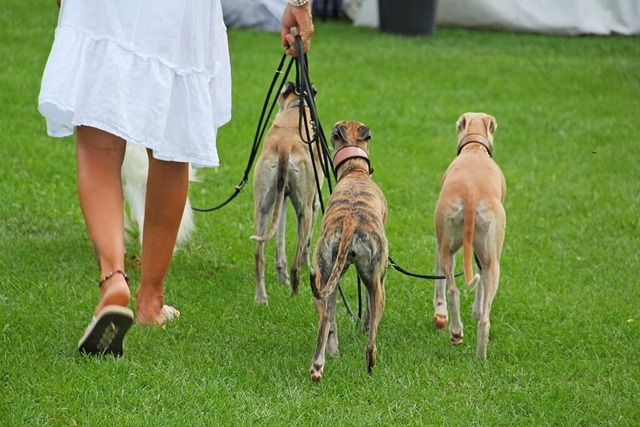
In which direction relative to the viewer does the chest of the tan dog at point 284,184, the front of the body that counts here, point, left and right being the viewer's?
facing away from the viewer

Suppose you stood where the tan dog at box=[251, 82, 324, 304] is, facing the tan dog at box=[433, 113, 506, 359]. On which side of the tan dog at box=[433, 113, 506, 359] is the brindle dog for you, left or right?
right

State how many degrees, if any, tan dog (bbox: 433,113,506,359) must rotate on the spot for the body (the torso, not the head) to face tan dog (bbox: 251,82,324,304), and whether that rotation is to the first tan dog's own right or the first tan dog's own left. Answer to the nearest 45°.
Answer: approximately 90° to the first tan dog's own left

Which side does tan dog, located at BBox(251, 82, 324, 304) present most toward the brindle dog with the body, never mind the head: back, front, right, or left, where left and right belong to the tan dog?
back

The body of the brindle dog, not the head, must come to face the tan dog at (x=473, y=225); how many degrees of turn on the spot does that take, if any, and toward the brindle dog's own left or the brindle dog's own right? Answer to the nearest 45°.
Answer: approximately 45° to the brindle dog's own right

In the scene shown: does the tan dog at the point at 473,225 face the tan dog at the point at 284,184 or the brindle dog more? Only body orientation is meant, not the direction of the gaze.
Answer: the tan dog

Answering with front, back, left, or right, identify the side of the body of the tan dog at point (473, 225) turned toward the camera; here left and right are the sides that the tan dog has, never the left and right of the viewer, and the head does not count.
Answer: back

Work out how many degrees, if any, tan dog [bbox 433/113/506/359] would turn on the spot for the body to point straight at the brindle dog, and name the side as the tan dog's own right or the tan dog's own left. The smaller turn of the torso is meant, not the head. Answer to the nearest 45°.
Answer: approximately 135° to the tan dog's own left

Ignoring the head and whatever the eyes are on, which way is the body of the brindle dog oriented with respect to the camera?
away from the camera
